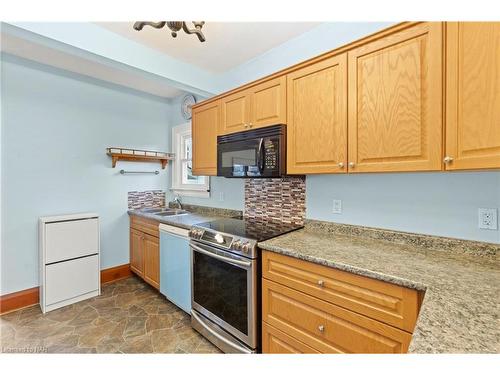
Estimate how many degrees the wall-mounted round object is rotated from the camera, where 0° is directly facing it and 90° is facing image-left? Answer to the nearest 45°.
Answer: approximately 315°

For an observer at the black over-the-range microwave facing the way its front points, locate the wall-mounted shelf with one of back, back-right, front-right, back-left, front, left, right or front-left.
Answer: right

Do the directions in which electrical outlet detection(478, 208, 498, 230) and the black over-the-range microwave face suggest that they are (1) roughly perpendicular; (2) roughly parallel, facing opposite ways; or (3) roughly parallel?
roughly parallel

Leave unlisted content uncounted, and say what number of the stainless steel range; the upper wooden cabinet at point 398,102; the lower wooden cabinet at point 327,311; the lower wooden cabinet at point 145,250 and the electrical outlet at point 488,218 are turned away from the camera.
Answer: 0

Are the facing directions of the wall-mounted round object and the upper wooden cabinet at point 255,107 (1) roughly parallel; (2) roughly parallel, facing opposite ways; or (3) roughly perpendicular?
roughly perpendicular

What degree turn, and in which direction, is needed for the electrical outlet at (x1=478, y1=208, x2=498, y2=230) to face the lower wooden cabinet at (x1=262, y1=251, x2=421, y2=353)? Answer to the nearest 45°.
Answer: approximately 45° to its right

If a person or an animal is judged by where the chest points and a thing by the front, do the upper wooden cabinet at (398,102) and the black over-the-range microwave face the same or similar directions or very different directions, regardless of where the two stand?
same or similar directions
